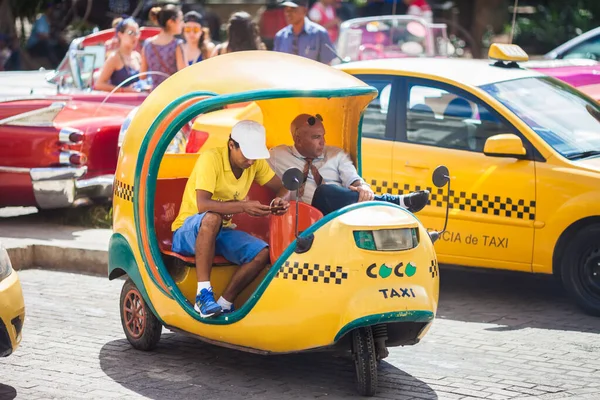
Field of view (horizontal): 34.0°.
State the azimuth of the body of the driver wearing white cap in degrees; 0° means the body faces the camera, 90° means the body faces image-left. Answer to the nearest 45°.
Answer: approximately 315°

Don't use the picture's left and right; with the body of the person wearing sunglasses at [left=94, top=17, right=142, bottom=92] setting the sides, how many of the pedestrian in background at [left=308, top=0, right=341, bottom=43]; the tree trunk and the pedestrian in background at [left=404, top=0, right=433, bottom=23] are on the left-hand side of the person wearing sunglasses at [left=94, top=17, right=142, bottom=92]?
3

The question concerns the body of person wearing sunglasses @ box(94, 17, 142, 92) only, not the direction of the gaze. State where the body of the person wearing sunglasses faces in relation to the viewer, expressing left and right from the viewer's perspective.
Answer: facing the viewer and to the right of the viewer

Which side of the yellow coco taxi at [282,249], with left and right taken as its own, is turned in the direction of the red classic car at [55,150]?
back

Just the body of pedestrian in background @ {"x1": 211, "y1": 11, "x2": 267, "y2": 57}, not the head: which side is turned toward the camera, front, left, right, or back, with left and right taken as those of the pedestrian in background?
back

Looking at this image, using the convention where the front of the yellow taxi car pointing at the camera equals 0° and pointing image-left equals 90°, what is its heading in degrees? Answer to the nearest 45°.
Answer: approximately 315°

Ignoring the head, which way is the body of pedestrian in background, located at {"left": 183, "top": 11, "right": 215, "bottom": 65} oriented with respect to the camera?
toward the camera

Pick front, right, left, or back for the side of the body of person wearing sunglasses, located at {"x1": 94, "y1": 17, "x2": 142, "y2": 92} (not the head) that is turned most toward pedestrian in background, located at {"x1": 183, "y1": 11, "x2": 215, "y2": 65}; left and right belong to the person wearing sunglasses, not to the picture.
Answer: left

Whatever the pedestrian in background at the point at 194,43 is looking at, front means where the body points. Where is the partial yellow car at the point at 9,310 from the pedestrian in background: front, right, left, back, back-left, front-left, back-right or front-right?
front

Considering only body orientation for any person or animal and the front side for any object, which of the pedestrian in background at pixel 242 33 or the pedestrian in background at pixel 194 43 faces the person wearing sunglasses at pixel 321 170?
the pedestrian in background at pixel 194 43

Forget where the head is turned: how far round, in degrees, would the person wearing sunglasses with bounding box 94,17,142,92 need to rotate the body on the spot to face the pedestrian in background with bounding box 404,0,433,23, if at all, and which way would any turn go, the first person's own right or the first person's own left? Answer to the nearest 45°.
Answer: approximately 90° to the first person's own left

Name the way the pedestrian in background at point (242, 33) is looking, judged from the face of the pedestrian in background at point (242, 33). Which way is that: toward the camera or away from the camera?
away from the camera

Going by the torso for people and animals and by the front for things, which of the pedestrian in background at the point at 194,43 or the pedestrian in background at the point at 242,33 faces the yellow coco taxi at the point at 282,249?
the pedestrian in background at the point at 194,43
